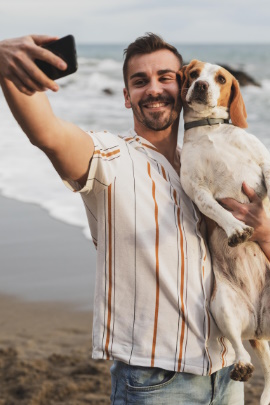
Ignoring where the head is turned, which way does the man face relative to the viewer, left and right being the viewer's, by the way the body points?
facing the viewer and to the right of the viewer
